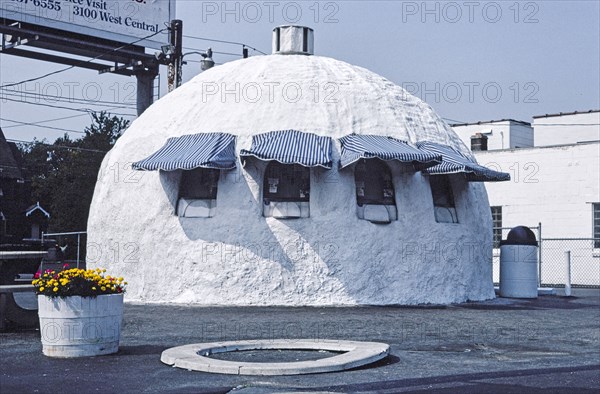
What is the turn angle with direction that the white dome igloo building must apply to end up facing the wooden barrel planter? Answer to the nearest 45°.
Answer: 0° — it already faces it

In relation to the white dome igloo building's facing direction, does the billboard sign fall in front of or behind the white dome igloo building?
behind

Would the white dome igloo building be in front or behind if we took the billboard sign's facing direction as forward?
in front

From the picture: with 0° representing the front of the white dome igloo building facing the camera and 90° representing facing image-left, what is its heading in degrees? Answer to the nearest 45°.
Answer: approximately 0°

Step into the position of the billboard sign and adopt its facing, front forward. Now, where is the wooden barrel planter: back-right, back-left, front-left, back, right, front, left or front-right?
front-right

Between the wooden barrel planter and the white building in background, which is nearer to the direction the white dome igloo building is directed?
the wooden barrel planter

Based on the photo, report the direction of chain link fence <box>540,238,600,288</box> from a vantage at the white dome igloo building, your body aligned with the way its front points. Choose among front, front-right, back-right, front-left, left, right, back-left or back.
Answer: back-left

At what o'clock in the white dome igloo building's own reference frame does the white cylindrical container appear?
The white cylindrical container is roughly at 8 o'clock from the white dome igloo building.

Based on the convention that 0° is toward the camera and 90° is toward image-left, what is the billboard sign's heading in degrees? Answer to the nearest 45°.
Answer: approximately 315°

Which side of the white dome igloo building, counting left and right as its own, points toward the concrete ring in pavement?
front

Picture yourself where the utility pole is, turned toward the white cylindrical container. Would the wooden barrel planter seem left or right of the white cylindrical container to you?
right

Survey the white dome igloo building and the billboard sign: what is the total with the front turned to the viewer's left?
0
